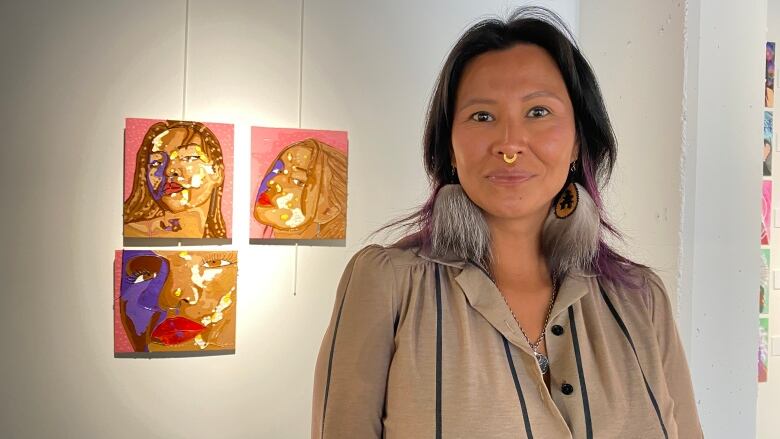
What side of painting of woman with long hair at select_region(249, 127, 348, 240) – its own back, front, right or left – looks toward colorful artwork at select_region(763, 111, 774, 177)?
left

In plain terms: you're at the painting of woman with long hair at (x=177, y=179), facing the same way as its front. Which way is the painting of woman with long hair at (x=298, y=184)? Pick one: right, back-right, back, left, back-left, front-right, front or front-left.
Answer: left

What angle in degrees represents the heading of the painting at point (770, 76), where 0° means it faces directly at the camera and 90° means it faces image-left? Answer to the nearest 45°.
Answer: approximately 0°

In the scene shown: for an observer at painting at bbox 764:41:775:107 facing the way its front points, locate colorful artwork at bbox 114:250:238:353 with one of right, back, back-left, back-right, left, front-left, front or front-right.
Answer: front-right

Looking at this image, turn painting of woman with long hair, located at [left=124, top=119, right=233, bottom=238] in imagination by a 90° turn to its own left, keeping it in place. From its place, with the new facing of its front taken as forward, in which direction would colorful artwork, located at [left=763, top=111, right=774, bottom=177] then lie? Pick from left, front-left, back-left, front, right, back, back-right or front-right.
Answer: front

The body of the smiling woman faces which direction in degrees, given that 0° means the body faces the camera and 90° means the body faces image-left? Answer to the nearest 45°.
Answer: approximately 0°

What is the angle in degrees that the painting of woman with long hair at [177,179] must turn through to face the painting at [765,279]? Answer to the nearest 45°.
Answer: approximately 90° to its left
